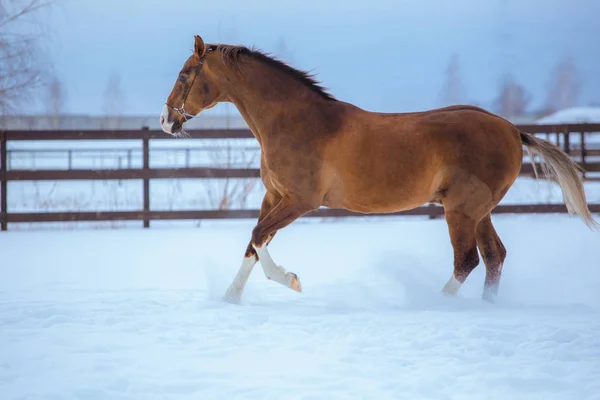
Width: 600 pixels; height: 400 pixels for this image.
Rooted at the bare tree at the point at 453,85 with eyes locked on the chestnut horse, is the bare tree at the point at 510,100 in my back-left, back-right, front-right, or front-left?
back-left

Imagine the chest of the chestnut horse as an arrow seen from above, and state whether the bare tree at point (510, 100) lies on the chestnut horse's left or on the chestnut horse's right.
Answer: on the chestnut horse's right

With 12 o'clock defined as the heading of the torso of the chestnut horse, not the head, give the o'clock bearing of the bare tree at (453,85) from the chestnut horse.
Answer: The bare tree is roughly at 3 o'clock from the chestnut horse.

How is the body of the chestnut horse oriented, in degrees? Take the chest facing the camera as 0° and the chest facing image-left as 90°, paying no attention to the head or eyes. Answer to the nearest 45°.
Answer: approximately 90°
